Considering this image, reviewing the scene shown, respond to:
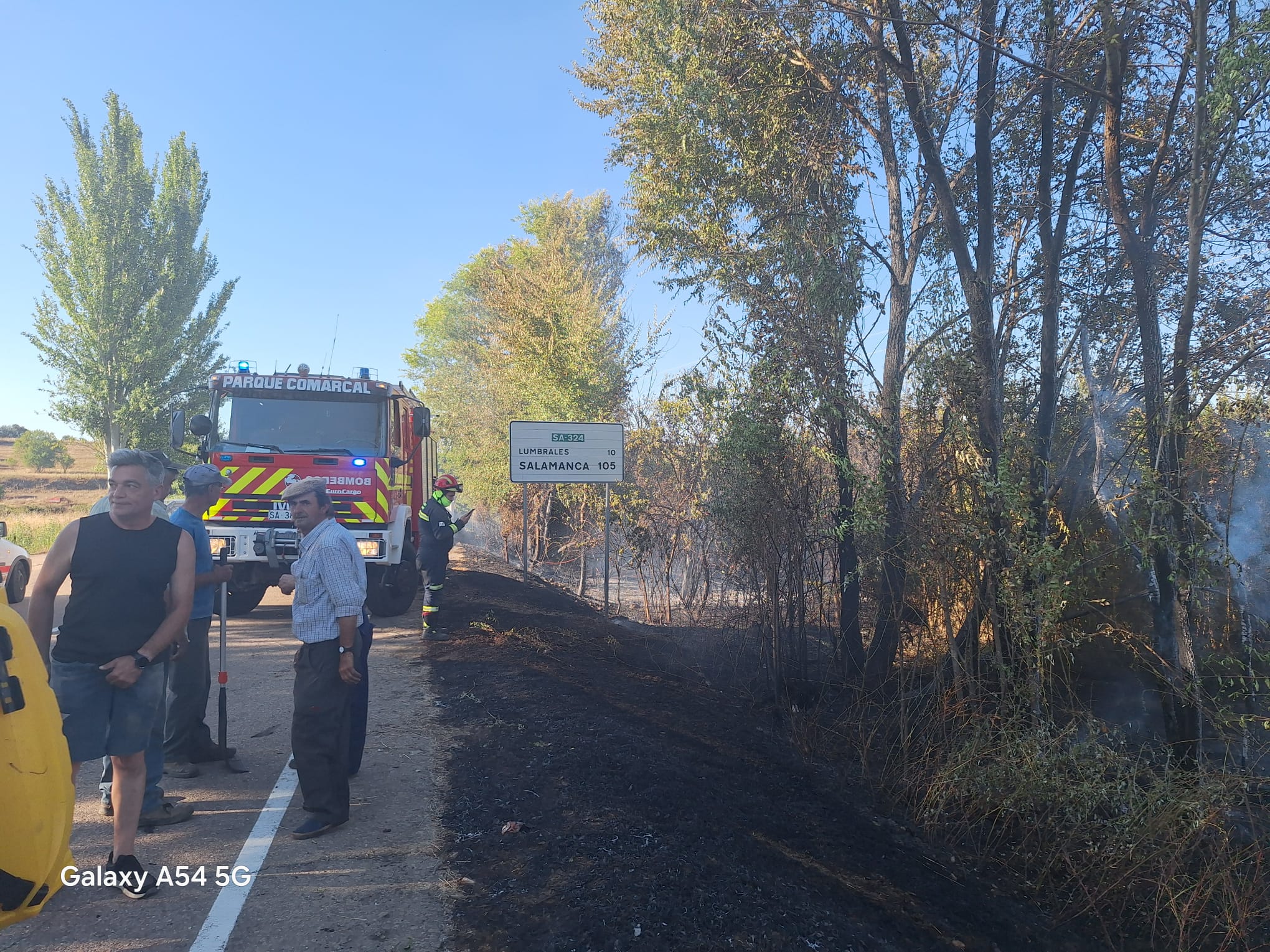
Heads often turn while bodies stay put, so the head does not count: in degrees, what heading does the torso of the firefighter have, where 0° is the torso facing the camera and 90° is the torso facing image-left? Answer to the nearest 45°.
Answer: approximately 270°

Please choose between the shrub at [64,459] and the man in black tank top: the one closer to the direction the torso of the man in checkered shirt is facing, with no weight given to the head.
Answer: the man in black tank top

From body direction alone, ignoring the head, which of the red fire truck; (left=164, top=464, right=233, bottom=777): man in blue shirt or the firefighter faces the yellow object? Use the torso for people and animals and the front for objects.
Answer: the red fire truck

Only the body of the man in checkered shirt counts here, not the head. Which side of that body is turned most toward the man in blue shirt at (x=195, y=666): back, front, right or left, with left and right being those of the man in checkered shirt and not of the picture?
right

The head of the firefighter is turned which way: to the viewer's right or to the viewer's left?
to the viewer's right

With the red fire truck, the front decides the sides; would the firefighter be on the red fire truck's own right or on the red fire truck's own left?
on the red fire truck's own left

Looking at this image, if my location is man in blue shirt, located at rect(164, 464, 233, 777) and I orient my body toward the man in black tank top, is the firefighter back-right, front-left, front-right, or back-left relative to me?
back-left

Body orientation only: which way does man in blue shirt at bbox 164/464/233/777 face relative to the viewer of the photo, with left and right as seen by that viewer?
facing to the right of the viewer

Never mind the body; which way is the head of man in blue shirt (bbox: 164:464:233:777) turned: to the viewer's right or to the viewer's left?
to the viewer's right

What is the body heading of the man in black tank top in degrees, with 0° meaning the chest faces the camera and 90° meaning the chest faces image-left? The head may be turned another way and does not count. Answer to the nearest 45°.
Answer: approximately 0°
